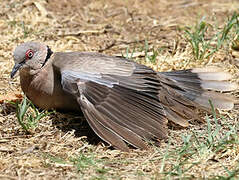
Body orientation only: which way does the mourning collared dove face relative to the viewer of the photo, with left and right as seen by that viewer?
facing to the left of the viewer
